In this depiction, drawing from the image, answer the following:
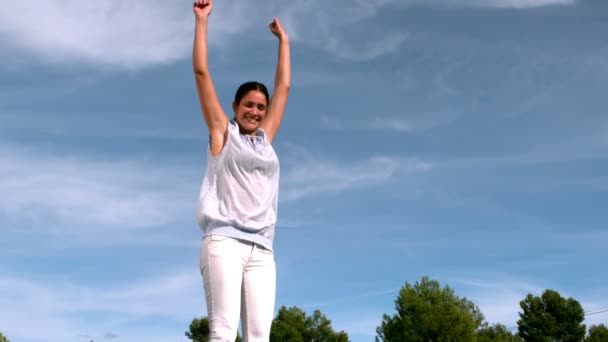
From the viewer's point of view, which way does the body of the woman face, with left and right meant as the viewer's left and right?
facing the viewer and to the right of the viewer
